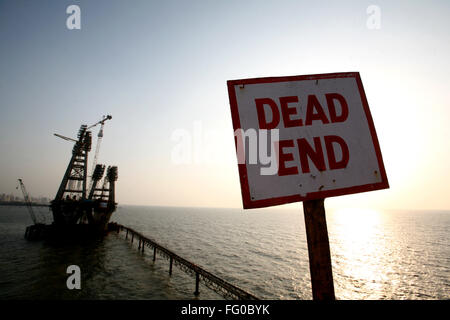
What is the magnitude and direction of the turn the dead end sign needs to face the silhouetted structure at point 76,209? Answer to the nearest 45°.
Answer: approximately 135° to its right

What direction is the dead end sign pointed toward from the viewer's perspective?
toward the camera
